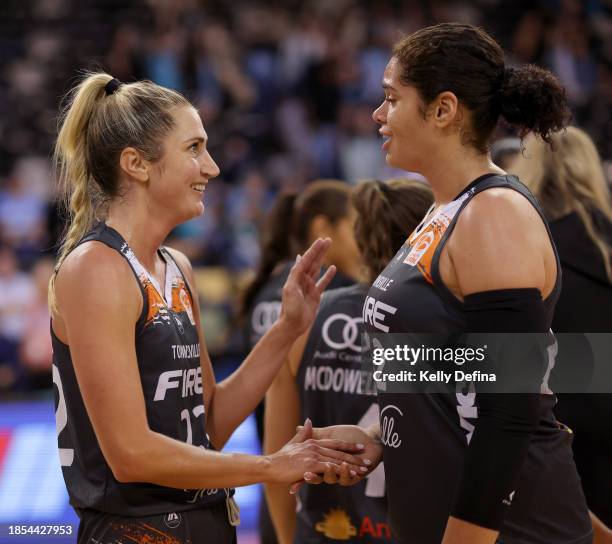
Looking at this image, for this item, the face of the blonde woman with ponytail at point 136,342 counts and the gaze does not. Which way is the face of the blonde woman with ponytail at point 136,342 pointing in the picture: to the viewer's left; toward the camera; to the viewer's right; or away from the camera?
to the viewer's right

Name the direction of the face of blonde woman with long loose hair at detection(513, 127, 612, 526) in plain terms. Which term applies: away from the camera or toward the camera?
away from the camera

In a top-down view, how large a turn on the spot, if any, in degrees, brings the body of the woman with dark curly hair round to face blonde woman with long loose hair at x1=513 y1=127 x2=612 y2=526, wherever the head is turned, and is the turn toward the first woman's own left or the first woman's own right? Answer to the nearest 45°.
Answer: approximately 90° to the first woman's own right

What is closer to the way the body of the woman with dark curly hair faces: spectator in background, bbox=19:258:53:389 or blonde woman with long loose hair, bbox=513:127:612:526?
the spectator in background

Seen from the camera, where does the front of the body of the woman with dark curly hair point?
to the viewer's left

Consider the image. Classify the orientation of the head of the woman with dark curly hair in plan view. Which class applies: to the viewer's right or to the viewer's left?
to the viewer's left

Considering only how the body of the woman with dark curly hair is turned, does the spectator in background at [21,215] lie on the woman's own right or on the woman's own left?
on the woman's own right

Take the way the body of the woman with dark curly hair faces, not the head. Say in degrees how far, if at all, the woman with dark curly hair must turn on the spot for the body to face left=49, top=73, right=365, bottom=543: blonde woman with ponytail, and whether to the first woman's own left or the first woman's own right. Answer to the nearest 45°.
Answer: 0° — they already face them

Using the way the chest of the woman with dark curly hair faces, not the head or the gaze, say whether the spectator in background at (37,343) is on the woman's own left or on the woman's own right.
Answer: on the woman's own right

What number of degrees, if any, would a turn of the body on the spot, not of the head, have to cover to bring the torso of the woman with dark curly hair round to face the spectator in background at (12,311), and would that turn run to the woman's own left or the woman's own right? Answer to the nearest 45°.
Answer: approximately 45° to the woman's own right
